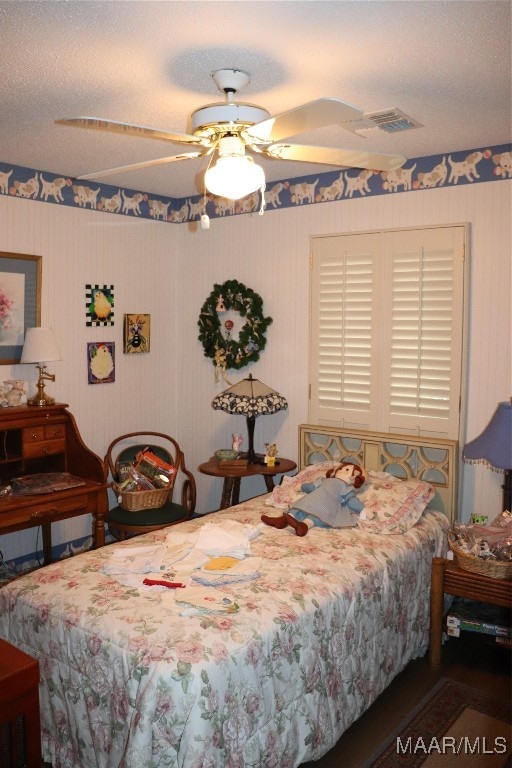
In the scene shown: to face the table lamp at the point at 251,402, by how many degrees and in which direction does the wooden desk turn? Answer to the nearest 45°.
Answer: approximately 45° to its left

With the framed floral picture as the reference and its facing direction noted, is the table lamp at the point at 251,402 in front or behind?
in front

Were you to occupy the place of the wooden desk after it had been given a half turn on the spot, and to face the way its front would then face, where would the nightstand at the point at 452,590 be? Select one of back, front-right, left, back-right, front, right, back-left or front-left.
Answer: back

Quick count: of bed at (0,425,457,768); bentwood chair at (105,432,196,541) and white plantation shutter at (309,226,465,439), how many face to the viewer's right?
0

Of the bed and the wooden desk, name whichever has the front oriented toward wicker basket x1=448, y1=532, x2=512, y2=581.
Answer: the wooden desk

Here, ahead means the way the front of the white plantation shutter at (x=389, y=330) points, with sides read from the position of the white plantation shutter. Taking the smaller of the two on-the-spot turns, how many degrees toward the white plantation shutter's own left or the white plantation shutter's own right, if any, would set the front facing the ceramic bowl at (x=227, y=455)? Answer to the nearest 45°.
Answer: approximately 45° to the white plantation shutter's own right

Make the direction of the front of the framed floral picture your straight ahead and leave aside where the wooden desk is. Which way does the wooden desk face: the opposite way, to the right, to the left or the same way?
the same way

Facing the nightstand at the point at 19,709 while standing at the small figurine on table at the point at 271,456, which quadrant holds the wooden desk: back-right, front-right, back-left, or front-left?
front-right

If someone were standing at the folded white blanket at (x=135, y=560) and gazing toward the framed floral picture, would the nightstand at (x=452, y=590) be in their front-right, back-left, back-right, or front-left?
back-right

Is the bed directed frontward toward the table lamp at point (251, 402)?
no

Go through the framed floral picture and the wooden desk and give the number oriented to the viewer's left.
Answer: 0

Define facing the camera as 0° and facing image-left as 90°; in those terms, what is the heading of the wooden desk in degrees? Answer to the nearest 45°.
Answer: approximately 315°

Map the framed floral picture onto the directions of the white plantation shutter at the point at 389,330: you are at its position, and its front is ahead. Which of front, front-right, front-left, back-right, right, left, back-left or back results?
front-right

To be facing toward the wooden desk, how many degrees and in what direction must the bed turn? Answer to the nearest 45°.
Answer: approximately 90° to its right

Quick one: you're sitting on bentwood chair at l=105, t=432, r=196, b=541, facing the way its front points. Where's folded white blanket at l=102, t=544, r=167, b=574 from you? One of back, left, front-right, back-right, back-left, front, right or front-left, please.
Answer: front

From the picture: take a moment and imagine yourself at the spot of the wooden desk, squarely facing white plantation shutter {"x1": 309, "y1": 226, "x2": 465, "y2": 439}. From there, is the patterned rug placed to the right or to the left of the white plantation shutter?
right

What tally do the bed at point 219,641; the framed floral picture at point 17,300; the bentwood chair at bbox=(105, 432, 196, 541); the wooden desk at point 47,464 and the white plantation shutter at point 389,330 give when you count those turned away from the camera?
0

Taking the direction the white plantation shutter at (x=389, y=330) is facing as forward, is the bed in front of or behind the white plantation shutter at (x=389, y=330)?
in front

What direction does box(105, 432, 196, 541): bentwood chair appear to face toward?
toward the camera

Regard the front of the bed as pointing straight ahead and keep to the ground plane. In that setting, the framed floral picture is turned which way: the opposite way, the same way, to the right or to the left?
to the left

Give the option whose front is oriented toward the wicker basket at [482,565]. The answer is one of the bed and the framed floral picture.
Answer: the framed floral picture
